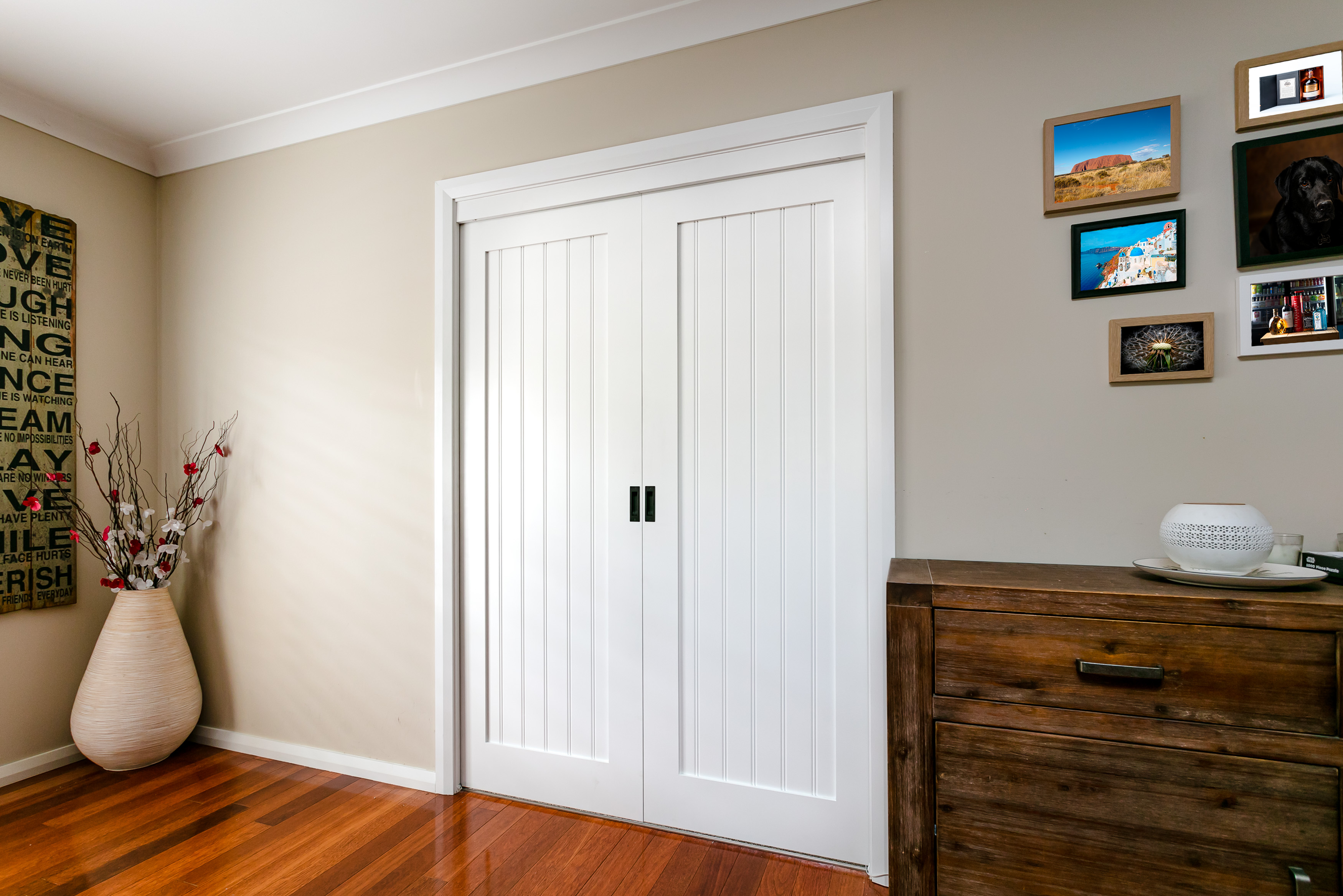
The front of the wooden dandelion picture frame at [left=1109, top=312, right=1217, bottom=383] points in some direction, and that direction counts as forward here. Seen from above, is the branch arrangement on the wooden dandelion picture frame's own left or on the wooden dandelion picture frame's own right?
on the wooden dandelion picture frame's own right

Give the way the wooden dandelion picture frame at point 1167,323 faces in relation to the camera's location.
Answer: facing the viewer

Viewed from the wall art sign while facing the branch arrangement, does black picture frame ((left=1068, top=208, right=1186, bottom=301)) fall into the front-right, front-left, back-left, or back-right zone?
front-right

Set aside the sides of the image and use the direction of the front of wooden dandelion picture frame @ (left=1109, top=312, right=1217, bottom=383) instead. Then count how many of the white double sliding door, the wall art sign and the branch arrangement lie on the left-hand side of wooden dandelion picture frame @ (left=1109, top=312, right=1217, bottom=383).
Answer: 0
